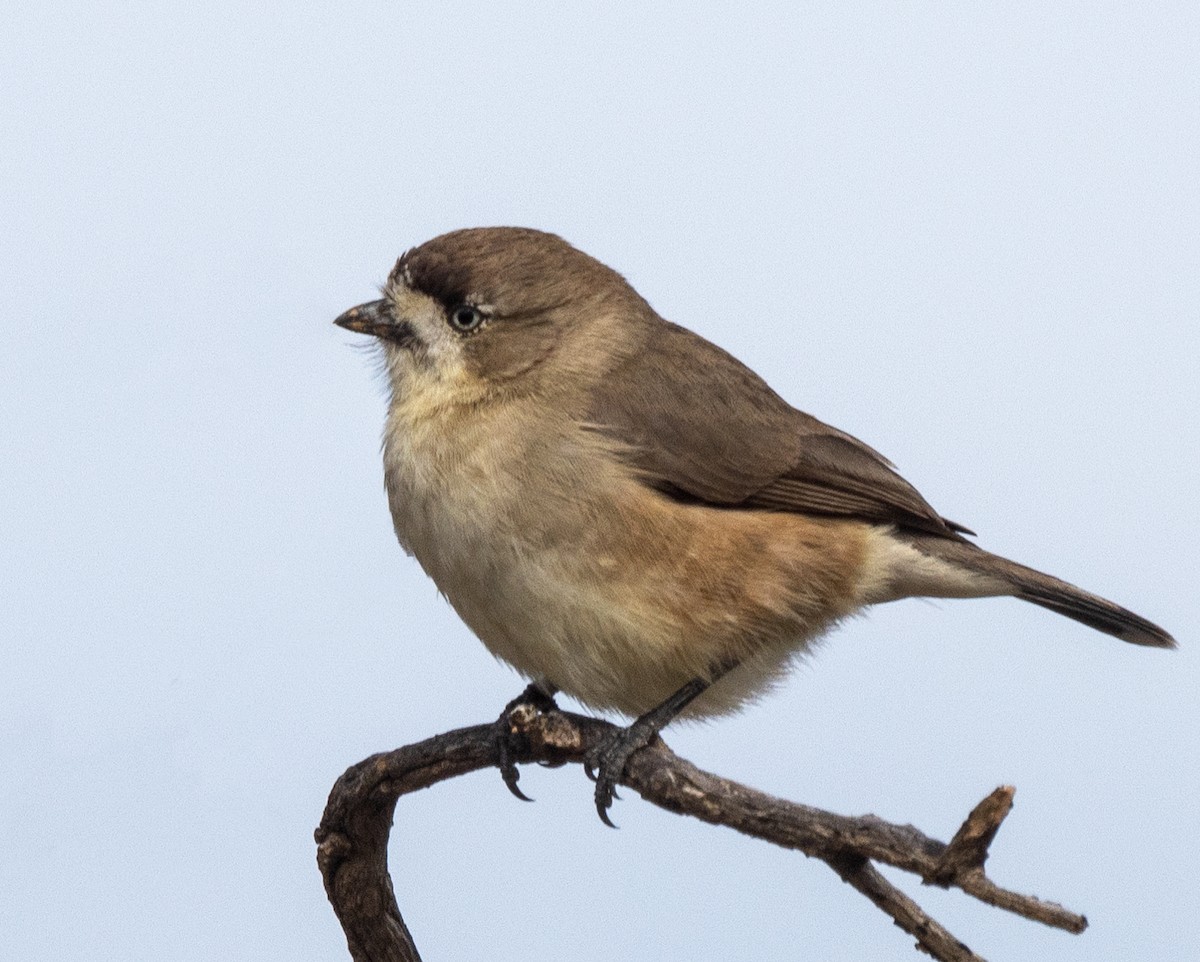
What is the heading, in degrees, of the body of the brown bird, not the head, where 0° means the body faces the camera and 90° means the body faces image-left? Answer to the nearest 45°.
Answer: approximately 90°
